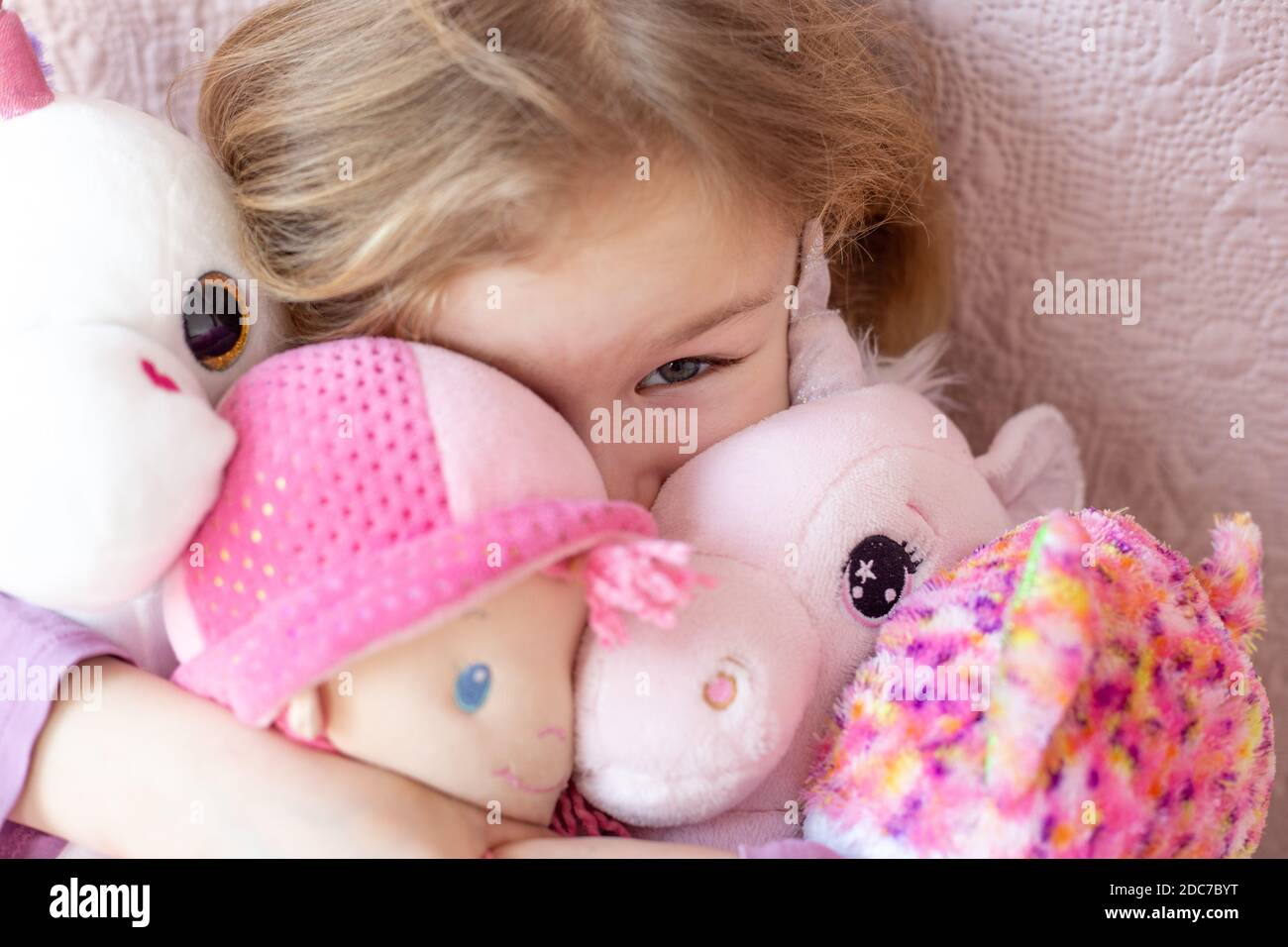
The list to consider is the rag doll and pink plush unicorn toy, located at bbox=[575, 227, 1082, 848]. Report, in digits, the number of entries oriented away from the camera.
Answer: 0

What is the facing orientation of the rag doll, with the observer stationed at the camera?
facing the viewer and to the right of the viewer
